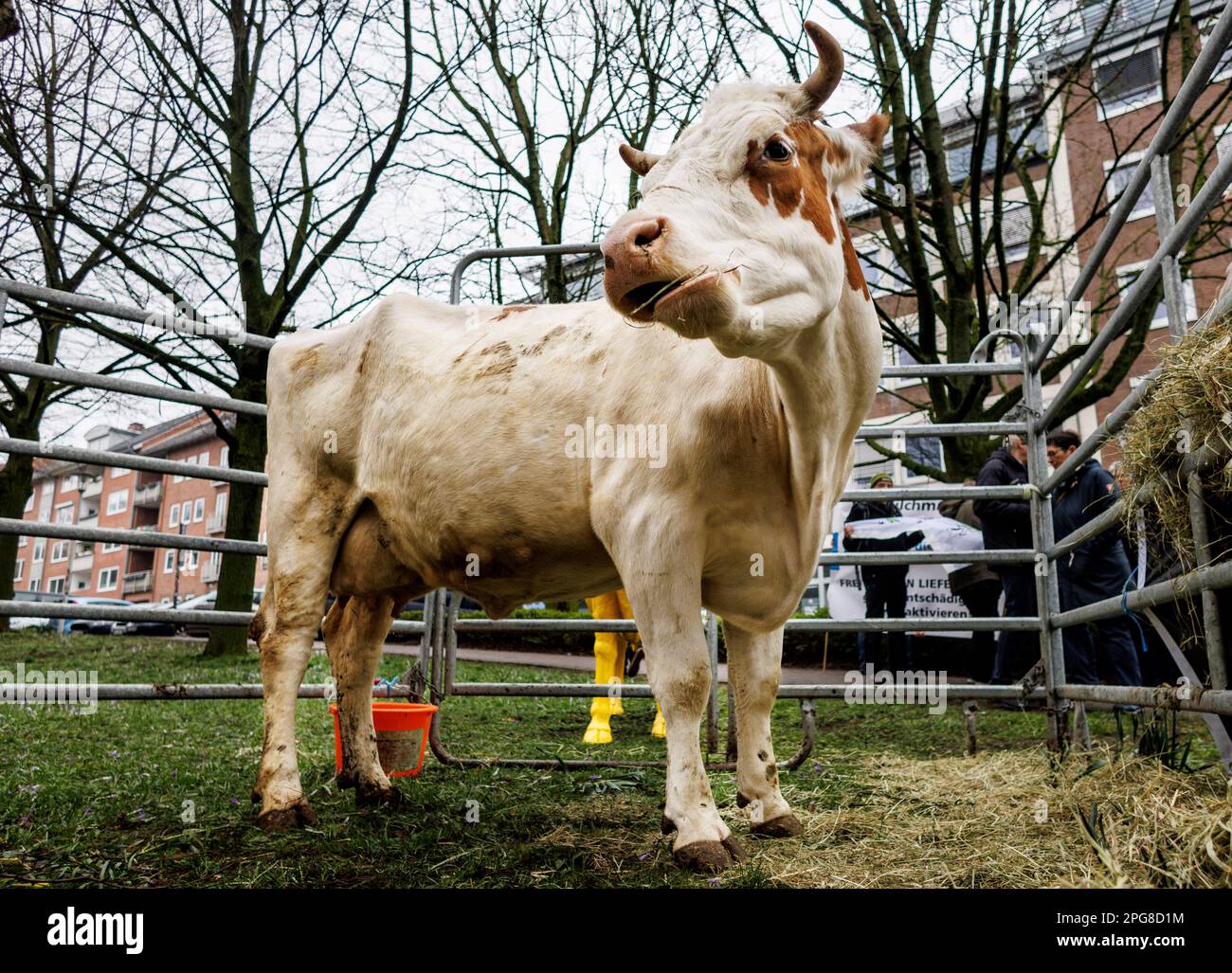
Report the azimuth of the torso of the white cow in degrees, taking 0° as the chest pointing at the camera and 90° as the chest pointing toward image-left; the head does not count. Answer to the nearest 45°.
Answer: approximately 315°

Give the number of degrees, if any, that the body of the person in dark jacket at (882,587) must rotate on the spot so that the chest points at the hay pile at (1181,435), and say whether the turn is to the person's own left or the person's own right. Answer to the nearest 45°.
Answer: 0° — they already face it

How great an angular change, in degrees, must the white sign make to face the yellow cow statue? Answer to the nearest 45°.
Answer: approximately 45° to its right

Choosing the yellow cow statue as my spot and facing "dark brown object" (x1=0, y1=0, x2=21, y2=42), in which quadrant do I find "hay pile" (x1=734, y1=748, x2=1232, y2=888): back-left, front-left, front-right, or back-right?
back-left

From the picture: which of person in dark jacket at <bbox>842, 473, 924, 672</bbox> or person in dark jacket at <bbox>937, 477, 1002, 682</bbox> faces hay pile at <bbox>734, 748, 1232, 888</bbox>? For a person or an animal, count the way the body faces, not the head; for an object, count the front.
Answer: person in dark jacket at <bbox>842, 473, 924, 672</bbox>

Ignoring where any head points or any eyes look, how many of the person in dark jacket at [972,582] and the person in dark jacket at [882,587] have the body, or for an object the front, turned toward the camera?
1

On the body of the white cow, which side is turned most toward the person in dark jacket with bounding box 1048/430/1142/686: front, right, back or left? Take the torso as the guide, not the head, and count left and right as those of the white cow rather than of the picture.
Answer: left
